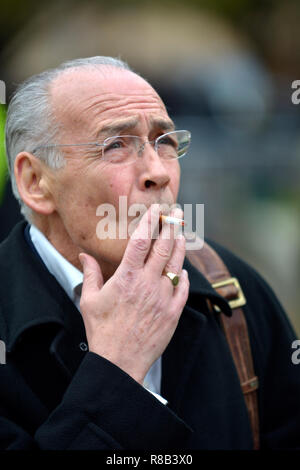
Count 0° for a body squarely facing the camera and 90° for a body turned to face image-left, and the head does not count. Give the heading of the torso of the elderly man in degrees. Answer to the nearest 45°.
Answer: approximately 315°

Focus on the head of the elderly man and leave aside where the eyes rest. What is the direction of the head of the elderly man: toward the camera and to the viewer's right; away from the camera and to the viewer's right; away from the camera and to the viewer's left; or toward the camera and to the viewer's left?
toward the camera and to the viewer's right
